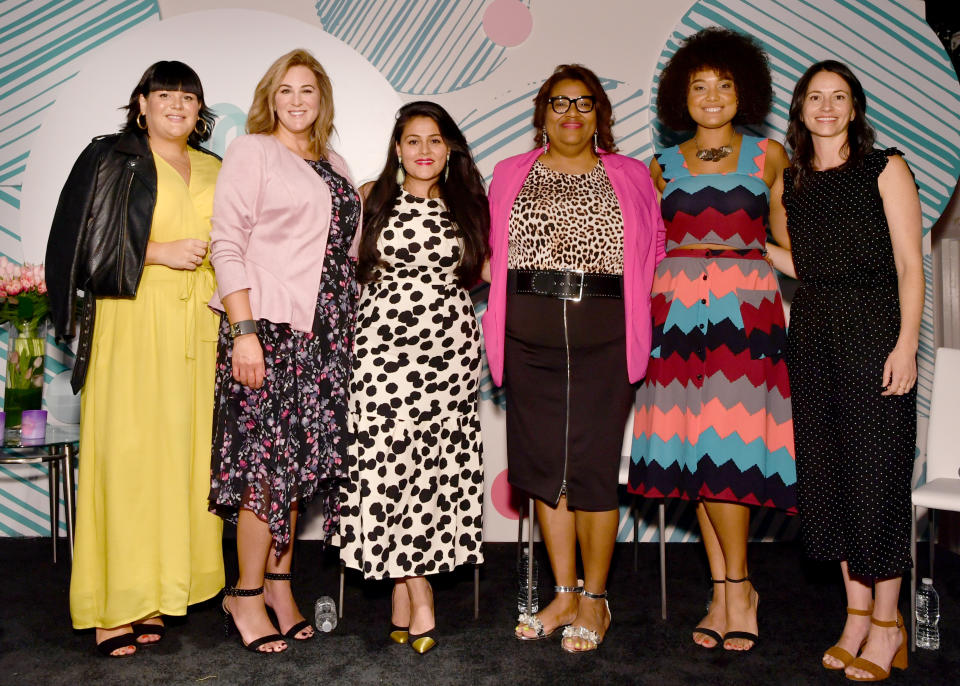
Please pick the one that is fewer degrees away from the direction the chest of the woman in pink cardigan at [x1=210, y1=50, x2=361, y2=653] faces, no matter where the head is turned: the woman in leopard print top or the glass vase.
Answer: the woman in leopard print top

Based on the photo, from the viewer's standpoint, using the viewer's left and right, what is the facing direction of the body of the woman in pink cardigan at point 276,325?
facing the viewer and to the right of the viewer

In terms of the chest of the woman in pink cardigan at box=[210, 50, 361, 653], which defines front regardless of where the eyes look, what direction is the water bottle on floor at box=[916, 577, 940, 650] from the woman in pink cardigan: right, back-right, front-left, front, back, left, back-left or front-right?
front-left

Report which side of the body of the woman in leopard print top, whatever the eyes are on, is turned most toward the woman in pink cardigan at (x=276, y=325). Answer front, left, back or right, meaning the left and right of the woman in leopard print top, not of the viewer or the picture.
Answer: right

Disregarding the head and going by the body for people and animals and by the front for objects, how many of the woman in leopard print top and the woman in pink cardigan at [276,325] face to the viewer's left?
0

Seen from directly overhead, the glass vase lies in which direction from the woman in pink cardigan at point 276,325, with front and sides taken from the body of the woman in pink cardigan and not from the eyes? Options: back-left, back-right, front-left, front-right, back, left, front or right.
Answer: back

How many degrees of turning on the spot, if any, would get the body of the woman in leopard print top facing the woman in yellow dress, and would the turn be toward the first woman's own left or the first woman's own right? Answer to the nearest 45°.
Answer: approximately 90° to the first woman's own right

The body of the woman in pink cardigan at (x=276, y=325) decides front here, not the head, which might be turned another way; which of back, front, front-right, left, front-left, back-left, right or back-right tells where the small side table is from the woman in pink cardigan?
back

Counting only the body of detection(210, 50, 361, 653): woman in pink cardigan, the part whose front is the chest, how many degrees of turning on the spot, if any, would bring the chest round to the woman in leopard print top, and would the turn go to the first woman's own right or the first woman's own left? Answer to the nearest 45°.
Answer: approximately 45° to the first woman's own left

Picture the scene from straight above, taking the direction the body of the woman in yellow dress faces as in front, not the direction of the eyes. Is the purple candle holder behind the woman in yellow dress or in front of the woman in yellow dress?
behind
